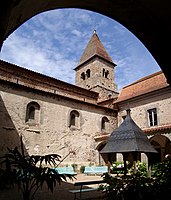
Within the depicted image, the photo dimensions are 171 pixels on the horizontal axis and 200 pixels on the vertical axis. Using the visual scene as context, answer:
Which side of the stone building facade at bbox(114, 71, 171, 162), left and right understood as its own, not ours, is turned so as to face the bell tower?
right

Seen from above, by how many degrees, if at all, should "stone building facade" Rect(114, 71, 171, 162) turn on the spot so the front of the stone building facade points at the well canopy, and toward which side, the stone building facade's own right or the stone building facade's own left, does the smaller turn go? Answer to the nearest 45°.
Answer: approximately 45° to the stone building facade's own left

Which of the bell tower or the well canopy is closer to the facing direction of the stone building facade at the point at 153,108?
the well canopy

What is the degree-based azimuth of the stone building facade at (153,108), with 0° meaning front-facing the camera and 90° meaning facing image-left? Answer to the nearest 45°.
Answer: approximately 45°
